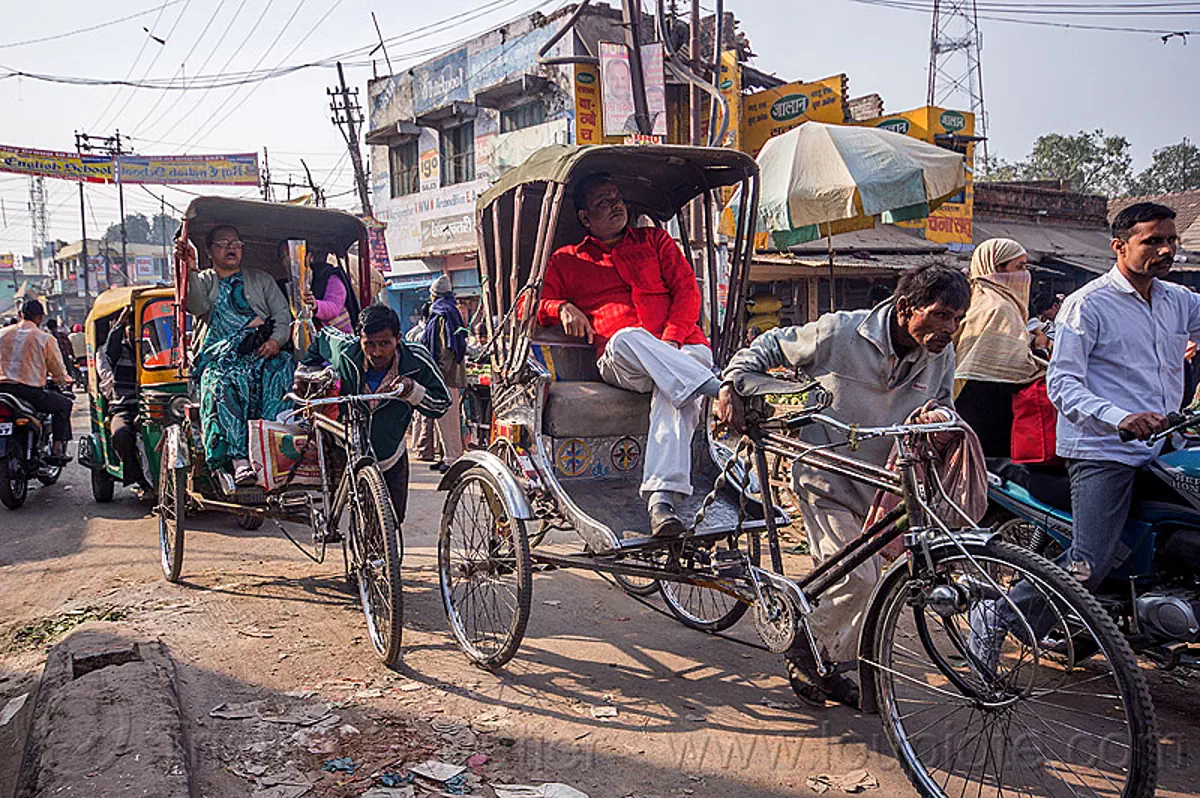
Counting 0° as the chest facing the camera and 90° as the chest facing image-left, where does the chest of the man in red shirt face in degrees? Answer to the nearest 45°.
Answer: approximately 315°

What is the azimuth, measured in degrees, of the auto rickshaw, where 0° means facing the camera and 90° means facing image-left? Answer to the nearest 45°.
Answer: approximately 315°

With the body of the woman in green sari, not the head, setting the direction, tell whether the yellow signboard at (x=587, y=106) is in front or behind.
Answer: behind

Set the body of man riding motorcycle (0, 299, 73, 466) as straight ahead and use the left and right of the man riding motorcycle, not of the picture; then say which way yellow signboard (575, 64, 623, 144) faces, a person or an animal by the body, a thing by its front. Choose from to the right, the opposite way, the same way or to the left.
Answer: the opposite way

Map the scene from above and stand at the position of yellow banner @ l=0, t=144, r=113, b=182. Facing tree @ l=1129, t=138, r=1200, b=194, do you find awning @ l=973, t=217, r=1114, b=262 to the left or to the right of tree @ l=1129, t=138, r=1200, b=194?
right

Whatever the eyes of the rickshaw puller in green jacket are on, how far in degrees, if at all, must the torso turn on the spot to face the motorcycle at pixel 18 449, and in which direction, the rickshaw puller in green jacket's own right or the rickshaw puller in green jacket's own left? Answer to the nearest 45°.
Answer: approximately 135° to the rickshaw puller in green jacket's own right

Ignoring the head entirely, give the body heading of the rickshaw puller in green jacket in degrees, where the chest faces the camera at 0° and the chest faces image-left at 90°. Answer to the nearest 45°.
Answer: approximately 0°
